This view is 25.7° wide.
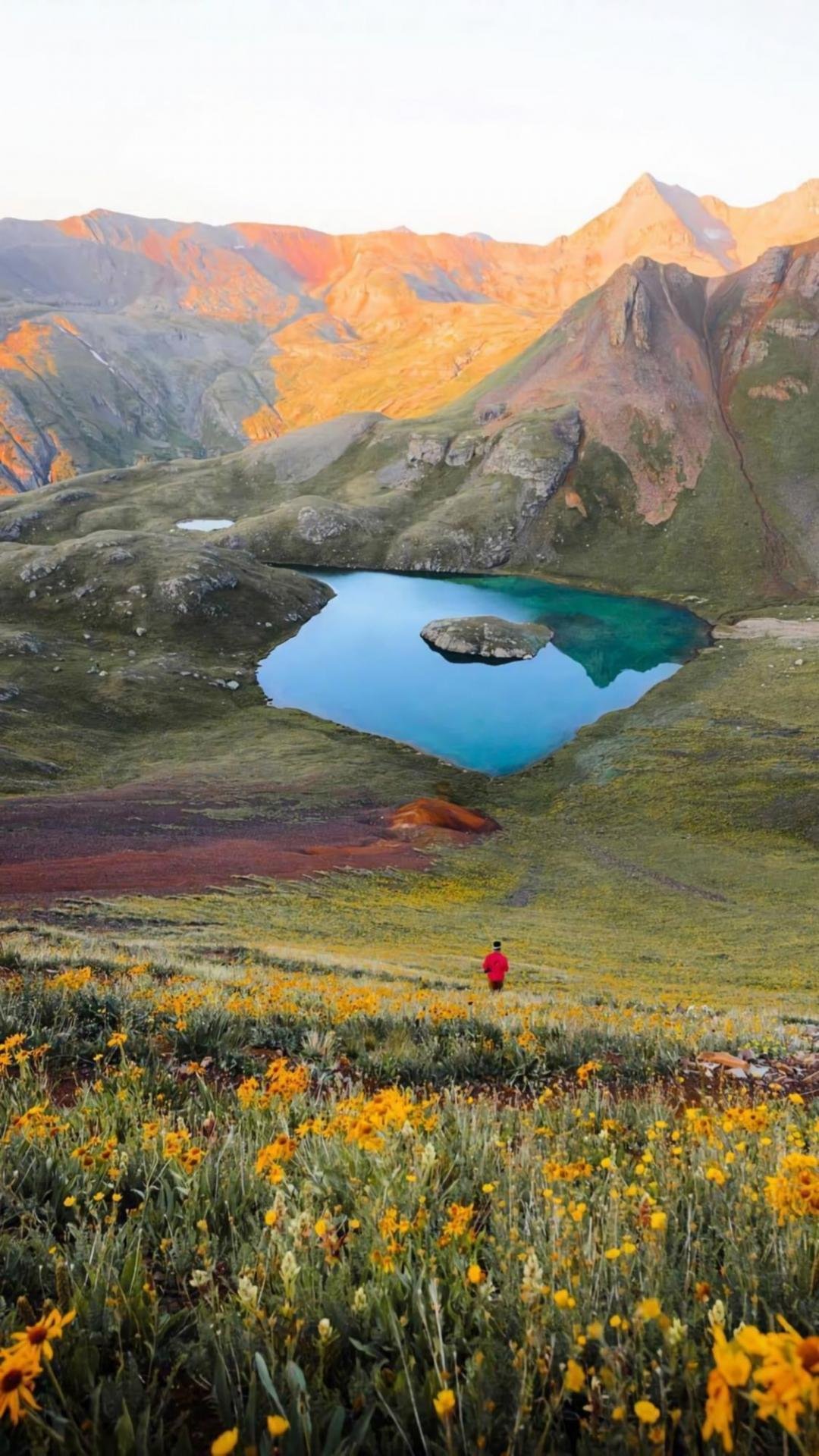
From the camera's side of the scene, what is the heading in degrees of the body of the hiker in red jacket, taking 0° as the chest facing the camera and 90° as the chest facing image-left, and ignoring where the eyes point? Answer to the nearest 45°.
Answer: approximately 180°
